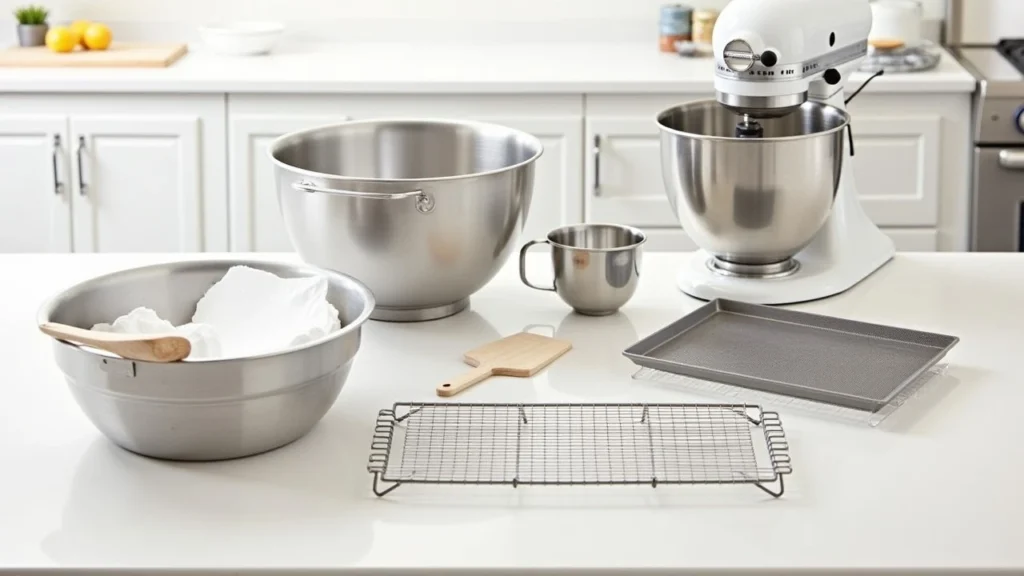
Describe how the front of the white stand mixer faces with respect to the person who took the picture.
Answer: facing the viewer and to the left of the viewer

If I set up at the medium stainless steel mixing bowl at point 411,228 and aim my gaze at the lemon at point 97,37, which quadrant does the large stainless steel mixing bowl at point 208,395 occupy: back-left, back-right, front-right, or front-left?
back-left

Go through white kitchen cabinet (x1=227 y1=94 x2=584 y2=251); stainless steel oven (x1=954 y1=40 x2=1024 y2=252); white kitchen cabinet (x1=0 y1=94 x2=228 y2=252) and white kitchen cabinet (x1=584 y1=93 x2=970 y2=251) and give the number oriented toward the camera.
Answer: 4

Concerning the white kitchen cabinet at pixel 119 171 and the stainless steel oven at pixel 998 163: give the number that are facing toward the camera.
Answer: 2

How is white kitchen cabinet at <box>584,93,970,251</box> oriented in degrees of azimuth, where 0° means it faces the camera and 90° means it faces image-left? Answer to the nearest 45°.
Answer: approximately 0°

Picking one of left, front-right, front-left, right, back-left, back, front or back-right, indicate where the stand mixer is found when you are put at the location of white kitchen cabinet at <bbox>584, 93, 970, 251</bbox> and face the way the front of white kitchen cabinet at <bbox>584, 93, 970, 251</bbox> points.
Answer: front

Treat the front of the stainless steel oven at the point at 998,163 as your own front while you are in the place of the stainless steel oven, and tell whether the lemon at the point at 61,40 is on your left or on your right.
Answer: on your right

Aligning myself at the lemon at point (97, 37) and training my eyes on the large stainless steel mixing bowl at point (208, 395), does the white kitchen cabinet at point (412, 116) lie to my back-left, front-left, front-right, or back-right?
front-left

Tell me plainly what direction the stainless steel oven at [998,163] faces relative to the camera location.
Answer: facing the viewer

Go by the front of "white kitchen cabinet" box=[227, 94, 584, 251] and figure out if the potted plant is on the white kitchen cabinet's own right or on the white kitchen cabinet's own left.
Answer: on the white kitchen cabinet's own right

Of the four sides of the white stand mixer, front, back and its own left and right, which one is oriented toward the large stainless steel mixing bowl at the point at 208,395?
front
